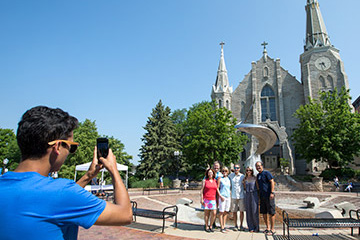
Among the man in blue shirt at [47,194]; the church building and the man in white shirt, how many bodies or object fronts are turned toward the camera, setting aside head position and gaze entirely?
2

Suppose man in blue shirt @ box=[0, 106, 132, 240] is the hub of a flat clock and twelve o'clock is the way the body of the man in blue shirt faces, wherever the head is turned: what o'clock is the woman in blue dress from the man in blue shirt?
The woman in blue dress is roughly at 12 o'clock from the man in blue shirt.

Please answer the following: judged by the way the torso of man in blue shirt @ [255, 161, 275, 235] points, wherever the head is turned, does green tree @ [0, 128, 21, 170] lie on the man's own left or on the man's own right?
on the man's own right

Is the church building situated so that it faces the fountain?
yes

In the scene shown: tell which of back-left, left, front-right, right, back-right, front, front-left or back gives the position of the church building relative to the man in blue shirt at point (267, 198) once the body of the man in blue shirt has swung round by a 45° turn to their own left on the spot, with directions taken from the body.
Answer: back

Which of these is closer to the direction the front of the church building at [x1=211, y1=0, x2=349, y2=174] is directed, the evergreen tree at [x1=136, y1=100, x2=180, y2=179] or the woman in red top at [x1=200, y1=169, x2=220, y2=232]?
the woman in red top

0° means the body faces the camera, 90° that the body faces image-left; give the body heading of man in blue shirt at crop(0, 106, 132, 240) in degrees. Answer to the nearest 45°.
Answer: approximately 225°

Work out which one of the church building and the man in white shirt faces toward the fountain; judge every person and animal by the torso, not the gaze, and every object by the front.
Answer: the church building

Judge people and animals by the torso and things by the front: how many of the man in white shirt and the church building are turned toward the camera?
2

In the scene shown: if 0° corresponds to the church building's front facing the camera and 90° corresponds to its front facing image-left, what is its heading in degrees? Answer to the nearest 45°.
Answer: approximately 0°

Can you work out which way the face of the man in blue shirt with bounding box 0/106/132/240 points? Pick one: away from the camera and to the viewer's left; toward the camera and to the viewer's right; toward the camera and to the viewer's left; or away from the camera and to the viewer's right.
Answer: away from the camera and to the viewer's right
